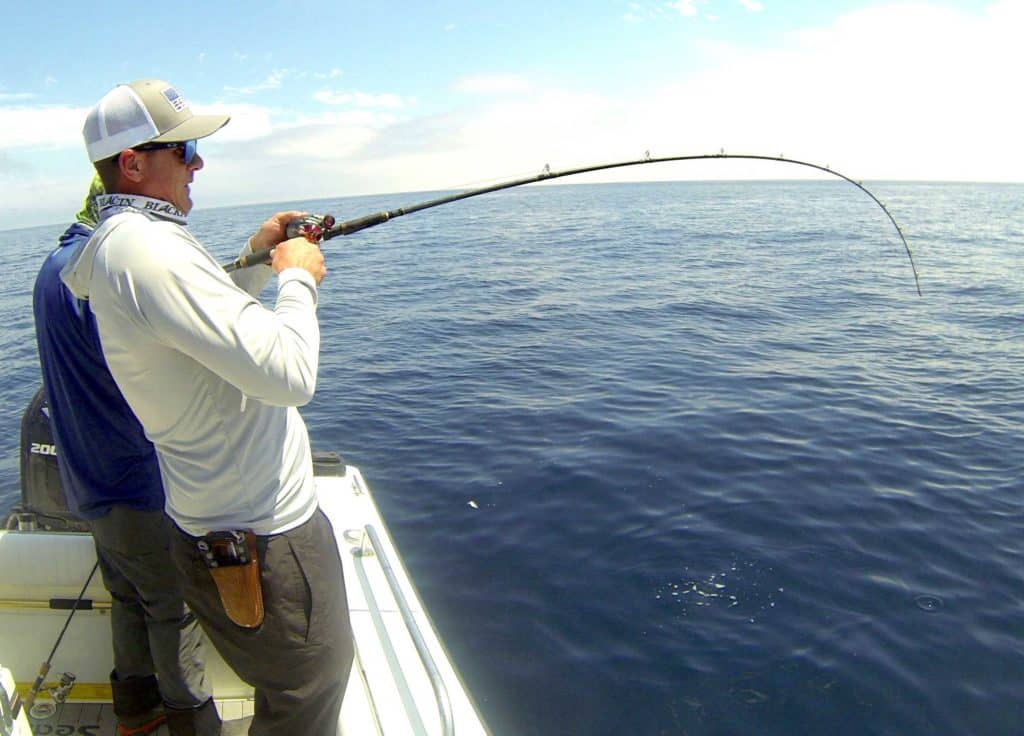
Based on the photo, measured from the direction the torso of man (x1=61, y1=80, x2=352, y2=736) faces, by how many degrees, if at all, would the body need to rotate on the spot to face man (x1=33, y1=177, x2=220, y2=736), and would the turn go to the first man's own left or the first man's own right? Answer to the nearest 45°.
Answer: approximately 135° to the first man's own left

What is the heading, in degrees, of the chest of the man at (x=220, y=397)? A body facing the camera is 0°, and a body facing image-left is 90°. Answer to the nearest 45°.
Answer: approximately 270°

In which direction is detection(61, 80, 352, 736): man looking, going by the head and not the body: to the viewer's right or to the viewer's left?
to the viewer's right

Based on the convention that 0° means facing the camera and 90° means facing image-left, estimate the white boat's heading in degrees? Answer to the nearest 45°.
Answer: approximately 0°
